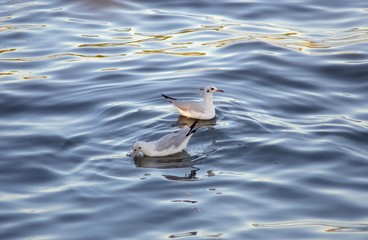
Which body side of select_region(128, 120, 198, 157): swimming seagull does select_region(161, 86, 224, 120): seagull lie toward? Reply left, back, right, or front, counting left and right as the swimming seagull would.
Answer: right

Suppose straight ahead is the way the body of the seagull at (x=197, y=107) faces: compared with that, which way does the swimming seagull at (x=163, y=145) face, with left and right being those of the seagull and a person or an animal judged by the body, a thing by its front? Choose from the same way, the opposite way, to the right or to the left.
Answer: the opposite way

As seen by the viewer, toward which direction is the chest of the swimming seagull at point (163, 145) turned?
to the viewer's left

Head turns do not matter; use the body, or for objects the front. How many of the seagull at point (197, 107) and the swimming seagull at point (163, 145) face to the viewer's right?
1

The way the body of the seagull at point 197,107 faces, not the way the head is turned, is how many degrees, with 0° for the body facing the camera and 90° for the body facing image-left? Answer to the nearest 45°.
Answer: approximately 270°

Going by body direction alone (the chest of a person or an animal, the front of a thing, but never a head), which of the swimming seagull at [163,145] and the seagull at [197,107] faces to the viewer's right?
the seagull

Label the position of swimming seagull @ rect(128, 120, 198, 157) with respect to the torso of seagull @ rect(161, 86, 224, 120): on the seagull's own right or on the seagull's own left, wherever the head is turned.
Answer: on the seagull's own right
